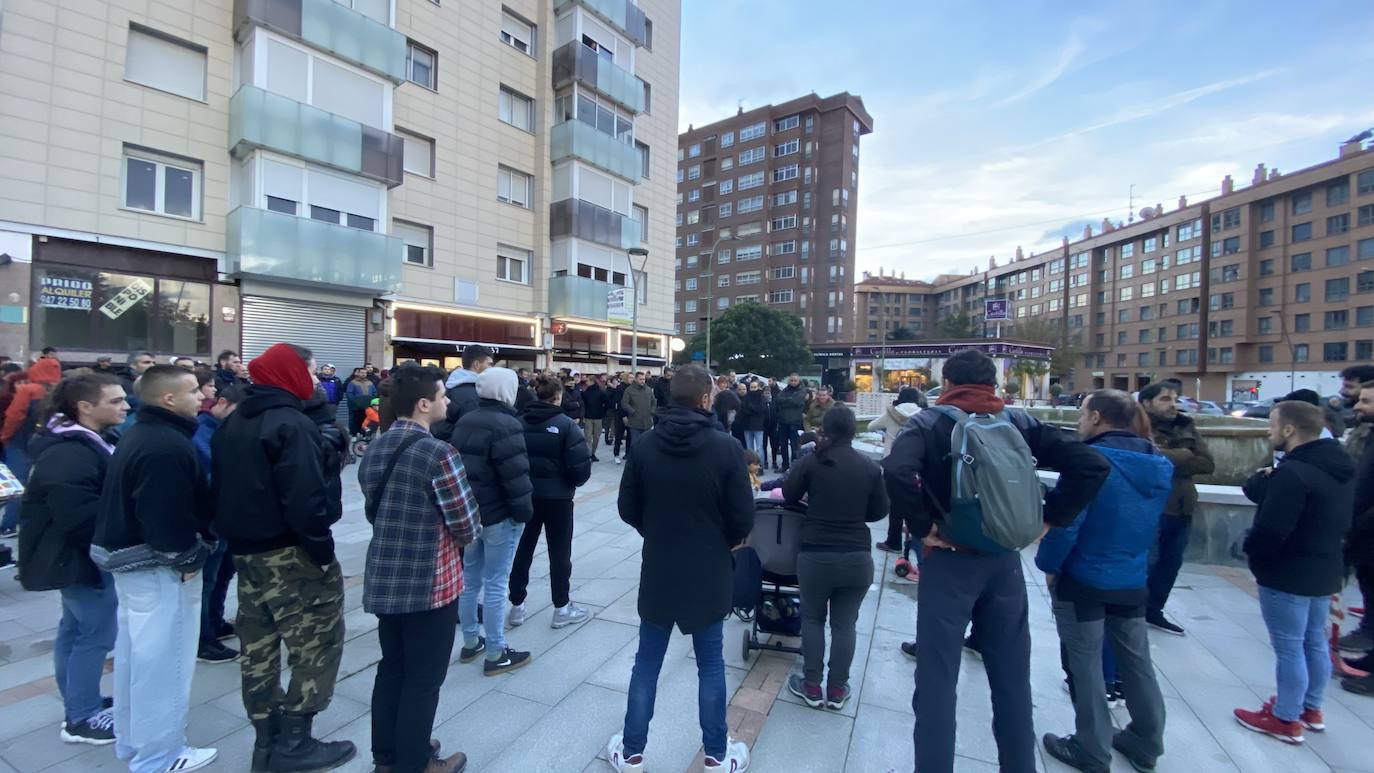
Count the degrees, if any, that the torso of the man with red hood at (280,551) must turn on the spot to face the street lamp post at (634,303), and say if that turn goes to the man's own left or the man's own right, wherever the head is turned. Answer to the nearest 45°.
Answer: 0° — they already face it

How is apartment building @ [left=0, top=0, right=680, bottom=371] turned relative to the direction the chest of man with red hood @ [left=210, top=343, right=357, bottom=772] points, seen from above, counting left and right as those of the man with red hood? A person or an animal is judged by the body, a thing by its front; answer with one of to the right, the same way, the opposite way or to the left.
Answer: to the right

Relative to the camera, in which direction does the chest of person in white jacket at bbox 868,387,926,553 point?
to the viewer's left

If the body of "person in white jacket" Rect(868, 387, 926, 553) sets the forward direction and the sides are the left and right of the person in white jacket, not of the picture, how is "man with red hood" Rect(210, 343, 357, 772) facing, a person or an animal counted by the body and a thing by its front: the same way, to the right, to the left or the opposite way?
to the right

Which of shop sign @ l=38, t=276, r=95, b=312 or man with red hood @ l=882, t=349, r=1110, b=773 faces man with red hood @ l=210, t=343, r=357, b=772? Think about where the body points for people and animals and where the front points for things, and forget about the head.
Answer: the shop sign

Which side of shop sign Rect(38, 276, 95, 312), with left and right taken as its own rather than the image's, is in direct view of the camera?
front

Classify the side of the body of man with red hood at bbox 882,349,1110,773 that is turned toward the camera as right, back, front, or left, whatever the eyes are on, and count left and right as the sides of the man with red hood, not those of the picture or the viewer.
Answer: back

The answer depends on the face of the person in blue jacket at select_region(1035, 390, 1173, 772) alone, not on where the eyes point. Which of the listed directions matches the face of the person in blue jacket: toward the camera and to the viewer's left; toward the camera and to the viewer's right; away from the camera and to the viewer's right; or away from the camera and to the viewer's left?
away from the camera and to the viewer's left

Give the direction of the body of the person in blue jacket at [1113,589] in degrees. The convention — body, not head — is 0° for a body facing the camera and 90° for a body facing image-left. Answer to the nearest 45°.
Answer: approximately 135°

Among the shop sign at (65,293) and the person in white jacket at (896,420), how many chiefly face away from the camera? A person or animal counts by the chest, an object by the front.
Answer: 0

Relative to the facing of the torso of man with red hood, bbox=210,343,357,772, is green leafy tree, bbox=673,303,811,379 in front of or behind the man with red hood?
in front

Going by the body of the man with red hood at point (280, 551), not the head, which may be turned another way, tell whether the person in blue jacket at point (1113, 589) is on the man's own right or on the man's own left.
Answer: on the man's own right

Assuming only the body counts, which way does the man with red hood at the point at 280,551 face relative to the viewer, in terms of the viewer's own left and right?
facing away from the viewer and to the right of the viewer

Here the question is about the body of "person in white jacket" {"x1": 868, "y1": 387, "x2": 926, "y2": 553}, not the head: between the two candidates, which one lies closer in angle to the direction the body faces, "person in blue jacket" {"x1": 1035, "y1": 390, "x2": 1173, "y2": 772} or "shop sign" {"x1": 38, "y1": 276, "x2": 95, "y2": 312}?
the shop sign

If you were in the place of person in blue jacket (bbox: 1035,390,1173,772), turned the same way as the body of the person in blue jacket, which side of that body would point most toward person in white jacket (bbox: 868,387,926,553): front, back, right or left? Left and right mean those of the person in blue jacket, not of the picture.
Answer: front

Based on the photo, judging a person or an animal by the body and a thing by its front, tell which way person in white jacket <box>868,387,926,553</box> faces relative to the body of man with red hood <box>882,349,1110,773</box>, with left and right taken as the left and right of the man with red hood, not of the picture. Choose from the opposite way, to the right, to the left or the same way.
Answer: to the left
